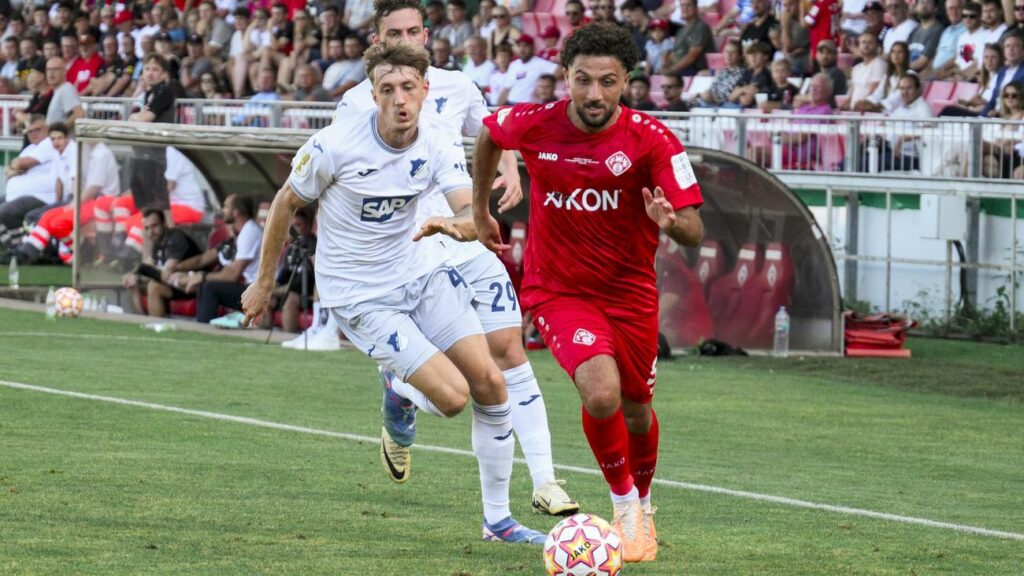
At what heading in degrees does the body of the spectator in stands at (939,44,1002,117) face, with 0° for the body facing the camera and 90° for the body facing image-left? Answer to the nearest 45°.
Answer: approximately 45°

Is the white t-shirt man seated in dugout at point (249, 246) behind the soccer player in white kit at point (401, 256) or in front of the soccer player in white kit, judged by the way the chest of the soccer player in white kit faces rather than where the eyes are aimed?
behind

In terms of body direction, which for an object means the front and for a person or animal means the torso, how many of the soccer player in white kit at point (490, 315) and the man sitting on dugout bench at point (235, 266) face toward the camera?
1

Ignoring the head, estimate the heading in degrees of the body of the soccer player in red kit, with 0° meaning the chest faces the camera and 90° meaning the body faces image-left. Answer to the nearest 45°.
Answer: approximately 0°

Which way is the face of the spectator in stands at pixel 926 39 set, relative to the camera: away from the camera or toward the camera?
toward the camera

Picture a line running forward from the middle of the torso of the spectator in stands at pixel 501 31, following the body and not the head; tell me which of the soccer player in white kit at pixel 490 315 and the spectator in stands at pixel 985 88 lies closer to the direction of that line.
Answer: the soccer player in white kit
